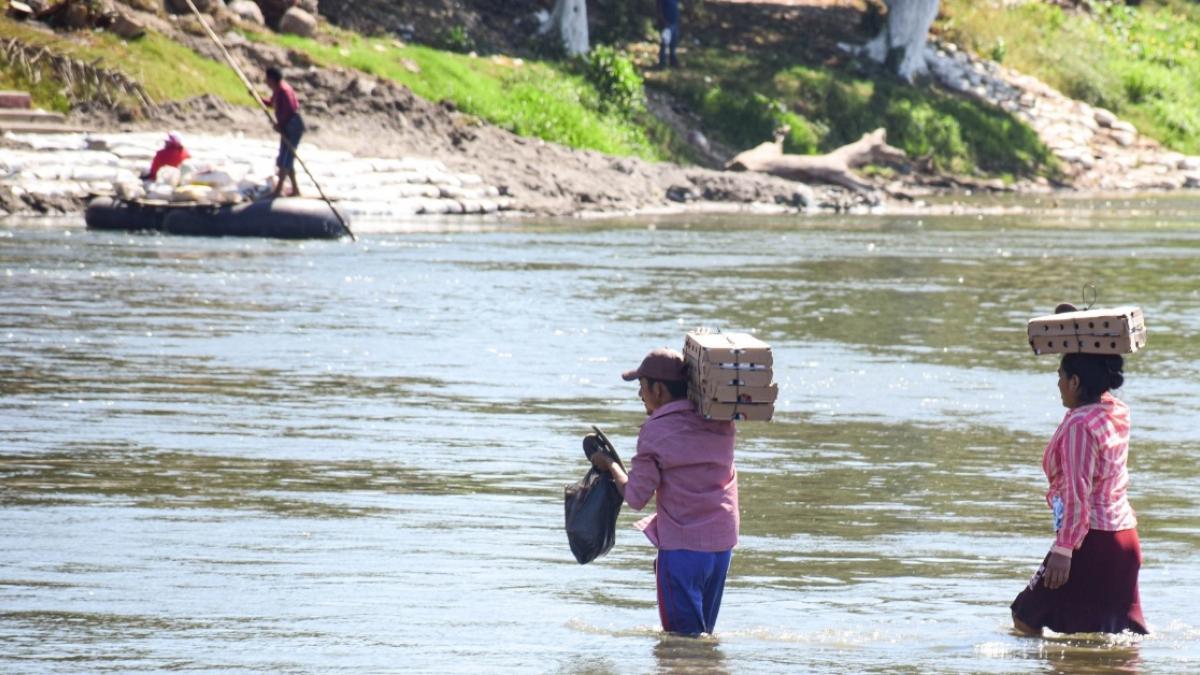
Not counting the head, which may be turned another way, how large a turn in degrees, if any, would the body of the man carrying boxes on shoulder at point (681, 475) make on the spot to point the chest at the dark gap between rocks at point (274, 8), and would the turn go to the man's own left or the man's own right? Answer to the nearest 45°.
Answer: approximately 45° to the man's own right

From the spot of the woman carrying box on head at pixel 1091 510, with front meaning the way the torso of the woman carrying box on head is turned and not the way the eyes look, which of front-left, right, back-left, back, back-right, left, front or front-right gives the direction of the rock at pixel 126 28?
front-right

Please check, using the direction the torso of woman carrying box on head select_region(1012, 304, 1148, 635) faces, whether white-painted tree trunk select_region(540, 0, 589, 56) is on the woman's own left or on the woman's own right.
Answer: on the woman's own right

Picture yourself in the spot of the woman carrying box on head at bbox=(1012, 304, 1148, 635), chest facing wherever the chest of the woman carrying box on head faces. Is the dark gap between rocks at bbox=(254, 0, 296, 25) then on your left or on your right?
on your right

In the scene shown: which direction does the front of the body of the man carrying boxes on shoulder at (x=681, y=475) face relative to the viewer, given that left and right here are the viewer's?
facing away from the viewer and to the left of the viewer

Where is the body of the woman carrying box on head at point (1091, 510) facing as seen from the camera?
to the viewer's left
